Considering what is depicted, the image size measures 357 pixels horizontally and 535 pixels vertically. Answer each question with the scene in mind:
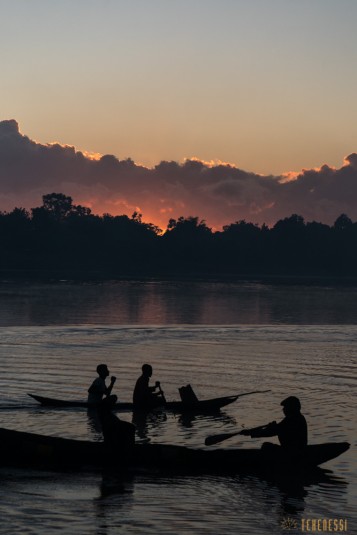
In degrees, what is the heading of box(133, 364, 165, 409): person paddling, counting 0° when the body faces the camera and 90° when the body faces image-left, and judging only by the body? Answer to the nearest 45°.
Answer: approximately 270°

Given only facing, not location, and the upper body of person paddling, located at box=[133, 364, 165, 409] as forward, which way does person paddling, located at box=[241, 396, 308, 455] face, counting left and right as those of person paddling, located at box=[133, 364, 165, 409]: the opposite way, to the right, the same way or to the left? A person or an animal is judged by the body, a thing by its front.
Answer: the opposite way

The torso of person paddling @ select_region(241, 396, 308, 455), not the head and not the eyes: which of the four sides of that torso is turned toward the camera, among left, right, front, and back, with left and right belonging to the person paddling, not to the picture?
left

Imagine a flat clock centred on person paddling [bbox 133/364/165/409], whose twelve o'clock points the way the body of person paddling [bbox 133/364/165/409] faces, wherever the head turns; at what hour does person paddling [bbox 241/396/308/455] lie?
person paddling [bbox 241/396/308/455] is roughly at 2 o'clock from person paddling [bbox 133/364/165/409].

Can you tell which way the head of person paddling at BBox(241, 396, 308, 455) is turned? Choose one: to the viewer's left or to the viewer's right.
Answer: to the viewer's left
